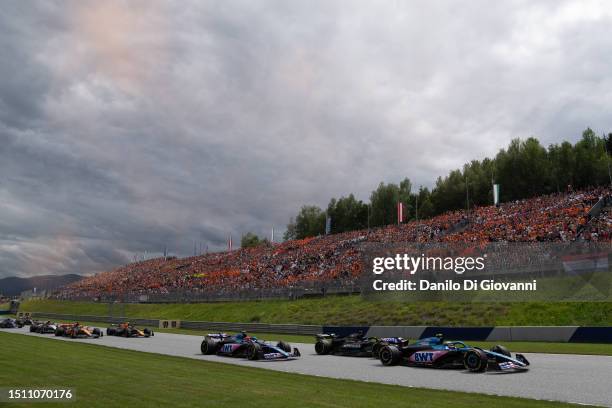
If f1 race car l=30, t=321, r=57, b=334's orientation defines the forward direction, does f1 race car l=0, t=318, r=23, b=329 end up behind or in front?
behind

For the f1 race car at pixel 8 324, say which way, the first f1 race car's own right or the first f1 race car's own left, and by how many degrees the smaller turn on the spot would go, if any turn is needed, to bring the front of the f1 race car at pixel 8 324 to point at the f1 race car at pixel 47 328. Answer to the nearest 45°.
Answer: approximately 45° to the first f1 race car's own right

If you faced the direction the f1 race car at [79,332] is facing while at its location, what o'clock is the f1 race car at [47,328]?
the f1 race car at [47,328] is roughly at 7 o'clock from the f1 race car at [79,332].

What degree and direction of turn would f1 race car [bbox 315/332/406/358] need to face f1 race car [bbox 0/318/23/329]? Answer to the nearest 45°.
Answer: approximately 135° to its left

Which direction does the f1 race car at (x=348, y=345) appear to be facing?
to the viewer's right

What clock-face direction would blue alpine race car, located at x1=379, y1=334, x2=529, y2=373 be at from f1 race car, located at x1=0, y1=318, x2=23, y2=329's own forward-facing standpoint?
The blue alpine race car is roughly at 1 o'clock from the f1 race car.

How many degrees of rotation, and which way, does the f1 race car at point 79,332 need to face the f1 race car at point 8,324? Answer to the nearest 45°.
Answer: approximately 135° to its left
